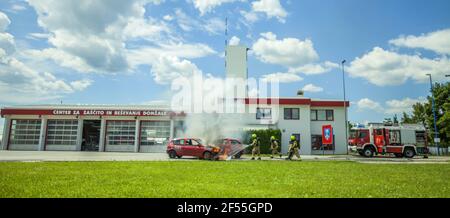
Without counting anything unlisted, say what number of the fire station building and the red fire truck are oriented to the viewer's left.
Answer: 1

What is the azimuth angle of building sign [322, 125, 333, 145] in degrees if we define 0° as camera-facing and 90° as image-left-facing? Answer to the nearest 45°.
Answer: approximately 0°

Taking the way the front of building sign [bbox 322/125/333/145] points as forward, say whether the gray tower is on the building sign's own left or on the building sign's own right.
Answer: on the building sign's own right

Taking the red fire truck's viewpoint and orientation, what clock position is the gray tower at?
The gray tower is roughly at 12 o'clock from the red fire truck.

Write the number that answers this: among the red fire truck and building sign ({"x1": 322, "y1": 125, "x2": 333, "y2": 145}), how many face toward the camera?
1

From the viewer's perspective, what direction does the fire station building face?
toward the camera

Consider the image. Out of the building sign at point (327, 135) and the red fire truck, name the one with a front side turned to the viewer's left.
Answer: the red fire truck

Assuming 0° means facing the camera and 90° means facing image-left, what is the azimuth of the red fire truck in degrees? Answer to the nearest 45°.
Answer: approximately 90°

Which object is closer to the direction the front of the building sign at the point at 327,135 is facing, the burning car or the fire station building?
the burning car

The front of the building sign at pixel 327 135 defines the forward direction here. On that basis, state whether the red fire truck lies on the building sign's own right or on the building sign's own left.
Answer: on the building sign's own left

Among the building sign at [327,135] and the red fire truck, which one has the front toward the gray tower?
the red fire truck

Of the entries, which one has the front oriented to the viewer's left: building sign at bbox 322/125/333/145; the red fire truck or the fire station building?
the red fire truck

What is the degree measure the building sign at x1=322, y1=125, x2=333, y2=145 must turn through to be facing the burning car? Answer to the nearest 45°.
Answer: approximately 45° to its right
